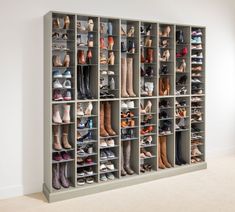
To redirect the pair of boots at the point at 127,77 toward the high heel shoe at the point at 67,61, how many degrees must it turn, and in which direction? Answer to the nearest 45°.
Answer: approximately 90° to its right

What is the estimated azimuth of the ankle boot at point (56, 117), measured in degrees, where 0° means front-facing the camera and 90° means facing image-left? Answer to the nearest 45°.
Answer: approximately 315°

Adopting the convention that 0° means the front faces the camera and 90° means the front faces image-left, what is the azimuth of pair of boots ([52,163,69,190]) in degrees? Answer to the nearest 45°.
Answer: approximately 315°

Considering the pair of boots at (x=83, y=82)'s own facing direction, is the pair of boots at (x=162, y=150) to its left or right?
on its left
